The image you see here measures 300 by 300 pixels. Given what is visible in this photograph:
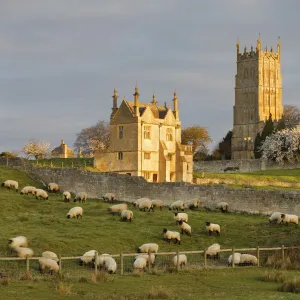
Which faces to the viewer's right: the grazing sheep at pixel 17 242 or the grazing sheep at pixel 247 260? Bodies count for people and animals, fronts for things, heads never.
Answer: the grazing sheep at pixel 247 260

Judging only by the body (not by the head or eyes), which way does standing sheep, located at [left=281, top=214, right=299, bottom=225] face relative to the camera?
to the viewer's left

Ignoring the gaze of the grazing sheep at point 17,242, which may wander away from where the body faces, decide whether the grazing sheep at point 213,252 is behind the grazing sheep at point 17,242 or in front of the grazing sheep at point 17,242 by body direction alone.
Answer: behind

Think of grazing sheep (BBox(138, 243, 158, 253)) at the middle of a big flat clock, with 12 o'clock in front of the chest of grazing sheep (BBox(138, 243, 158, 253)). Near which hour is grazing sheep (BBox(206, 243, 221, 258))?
grazing sheep (BBox(206, 243, 221, 258)) is roughly at 6 o'clock from grazing sheep (BBox(138, 243, 158, 253)).

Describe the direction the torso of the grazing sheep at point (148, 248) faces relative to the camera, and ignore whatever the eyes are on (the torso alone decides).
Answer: to the viewer's left

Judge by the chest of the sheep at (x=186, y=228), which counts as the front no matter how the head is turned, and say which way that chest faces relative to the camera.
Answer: to the viewer's left

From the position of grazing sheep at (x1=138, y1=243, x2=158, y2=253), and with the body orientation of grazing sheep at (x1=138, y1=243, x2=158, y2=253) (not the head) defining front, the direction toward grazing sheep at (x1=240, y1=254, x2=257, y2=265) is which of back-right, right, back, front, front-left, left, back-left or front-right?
back

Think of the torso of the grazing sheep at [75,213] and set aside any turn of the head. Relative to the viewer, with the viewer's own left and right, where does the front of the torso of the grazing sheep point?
facing to the left of the viewer

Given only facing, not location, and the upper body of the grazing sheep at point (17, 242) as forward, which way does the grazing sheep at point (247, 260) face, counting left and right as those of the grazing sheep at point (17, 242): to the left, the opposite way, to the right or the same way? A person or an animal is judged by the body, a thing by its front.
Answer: the opposite way

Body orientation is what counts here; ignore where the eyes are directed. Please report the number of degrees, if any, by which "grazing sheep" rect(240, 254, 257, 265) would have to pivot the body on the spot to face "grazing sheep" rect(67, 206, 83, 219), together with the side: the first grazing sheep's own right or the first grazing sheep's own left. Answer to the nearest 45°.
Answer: approximately 135° to the first grazing sheep's own left

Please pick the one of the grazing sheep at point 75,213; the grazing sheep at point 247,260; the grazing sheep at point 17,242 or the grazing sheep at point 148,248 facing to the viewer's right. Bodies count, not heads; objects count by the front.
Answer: the grazing sheep at point 247,260

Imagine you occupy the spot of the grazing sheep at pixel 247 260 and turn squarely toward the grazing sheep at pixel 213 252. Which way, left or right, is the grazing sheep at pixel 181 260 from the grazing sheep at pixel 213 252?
left

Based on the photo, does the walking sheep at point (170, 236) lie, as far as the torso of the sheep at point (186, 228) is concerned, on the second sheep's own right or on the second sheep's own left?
on the second sheep's own left
